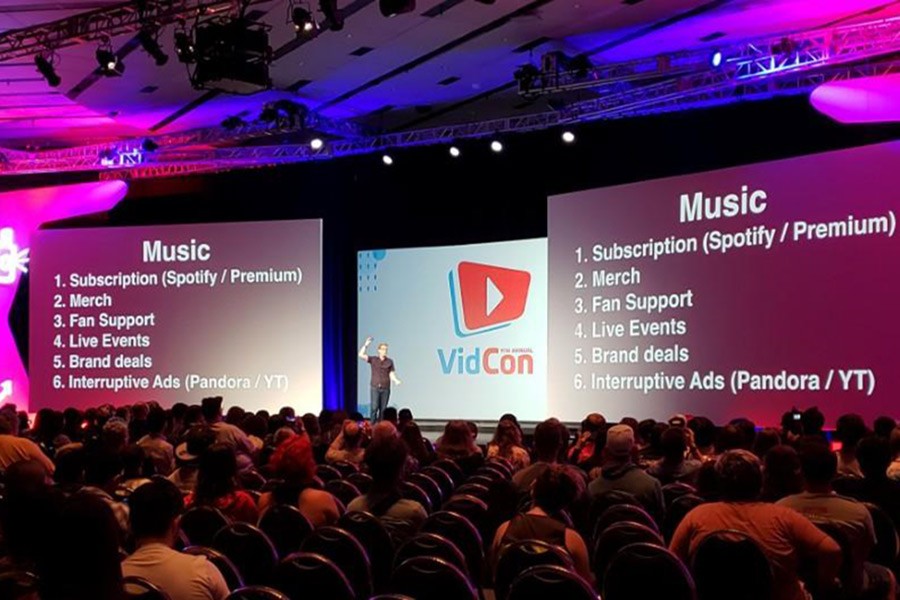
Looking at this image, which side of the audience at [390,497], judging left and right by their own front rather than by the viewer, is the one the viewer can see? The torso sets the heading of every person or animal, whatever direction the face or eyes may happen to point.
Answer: back

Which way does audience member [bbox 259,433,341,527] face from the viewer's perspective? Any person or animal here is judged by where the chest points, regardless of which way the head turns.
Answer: away from the camera

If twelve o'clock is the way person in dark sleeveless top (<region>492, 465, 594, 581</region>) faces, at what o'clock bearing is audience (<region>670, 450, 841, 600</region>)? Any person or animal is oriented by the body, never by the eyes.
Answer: audience (<region>670, 450, 841, 600</region>) is roughly at 4 o'clock from person in dark sleeveless top (<region>492, 465, 594, 581</region>).

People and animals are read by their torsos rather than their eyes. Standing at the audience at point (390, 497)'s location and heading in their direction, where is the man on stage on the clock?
The man on stage is roughly at 12 o'clock from the audience.

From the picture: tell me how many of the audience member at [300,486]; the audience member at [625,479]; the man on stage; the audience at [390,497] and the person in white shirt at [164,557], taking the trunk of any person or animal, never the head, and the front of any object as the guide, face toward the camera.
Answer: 1

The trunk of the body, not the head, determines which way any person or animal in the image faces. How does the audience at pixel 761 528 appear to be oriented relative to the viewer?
away from the camera

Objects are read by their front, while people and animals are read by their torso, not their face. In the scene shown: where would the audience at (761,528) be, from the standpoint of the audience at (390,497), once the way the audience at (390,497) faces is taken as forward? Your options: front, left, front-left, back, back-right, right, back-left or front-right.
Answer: back-right

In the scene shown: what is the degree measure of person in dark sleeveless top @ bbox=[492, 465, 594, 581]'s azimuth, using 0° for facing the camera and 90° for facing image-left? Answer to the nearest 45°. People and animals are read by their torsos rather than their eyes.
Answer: approximately 180°

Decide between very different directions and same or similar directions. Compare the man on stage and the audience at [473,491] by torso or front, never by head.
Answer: very different directions

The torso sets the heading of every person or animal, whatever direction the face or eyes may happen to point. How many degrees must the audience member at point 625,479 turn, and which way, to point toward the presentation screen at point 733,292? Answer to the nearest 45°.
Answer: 0° — they already face it

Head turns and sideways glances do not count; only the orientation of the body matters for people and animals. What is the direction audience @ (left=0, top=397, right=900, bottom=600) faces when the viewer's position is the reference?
facing away from the viewer

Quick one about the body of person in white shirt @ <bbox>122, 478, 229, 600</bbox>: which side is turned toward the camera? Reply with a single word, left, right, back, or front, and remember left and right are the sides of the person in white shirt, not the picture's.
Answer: back

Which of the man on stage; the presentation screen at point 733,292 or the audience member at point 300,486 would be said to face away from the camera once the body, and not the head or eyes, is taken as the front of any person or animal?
the audience member

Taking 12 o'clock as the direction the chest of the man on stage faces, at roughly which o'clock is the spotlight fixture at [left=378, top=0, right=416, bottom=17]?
The spotlight fixture is roughly at 12 o'clock from the man on stage.

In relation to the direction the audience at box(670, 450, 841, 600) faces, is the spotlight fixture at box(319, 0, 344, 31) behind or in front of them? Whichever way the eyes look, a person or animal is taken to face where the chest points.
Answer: in front

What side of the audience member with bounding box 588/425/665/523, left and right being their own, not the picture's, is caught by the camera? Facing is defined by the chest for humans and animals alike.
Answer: back

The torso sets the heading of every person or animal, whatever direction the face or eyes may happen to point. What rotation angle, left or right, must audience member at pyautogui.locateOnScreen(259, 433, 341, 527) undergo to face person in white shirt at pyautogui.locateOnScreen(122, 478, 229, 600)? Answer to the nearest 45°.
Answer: approximately 180°

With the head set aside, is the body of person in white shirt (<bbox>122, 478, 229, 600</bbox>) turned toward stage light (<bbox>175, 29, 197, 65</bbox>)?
yes

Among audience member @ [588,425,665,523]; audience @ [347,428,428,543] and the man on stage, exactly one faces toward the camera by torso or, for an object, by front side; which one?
the man on stage
